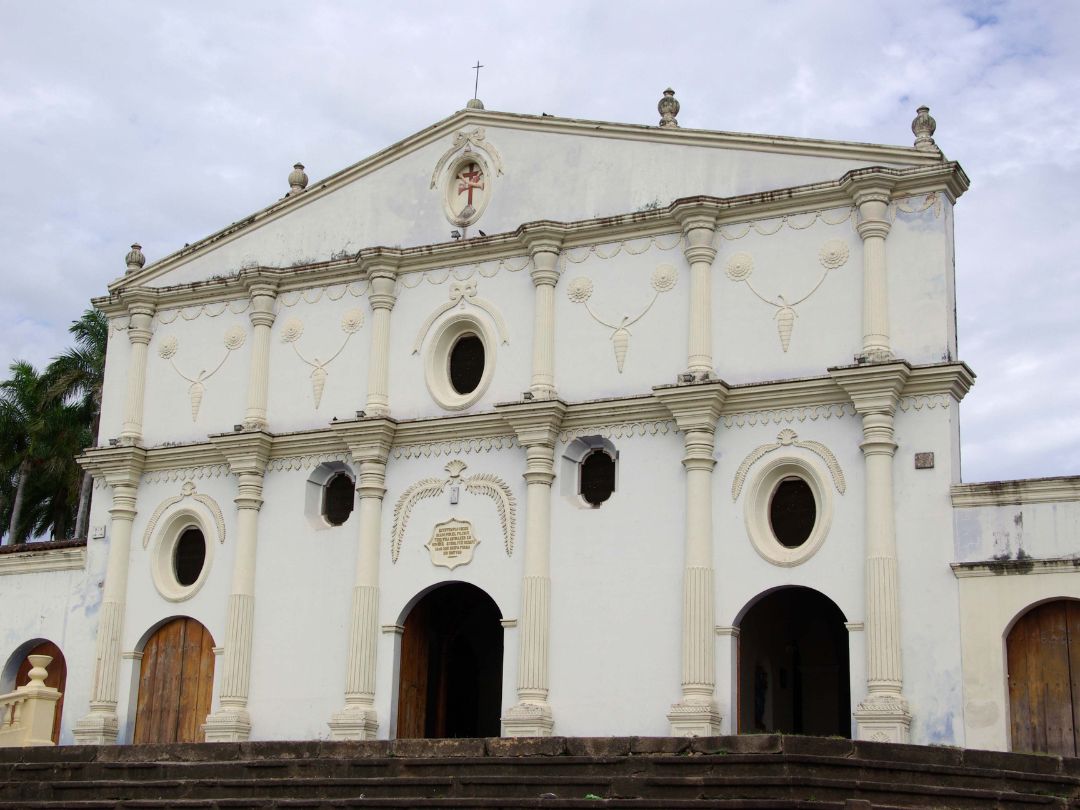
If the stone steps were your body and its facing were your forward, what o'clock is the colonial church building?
The colonial church building is roughly at 6 o'clock from the stone steps.

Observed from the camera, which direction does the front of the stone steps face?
facing the viewer

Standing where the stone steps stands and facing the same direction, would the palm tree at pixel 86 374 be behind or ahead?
behind
